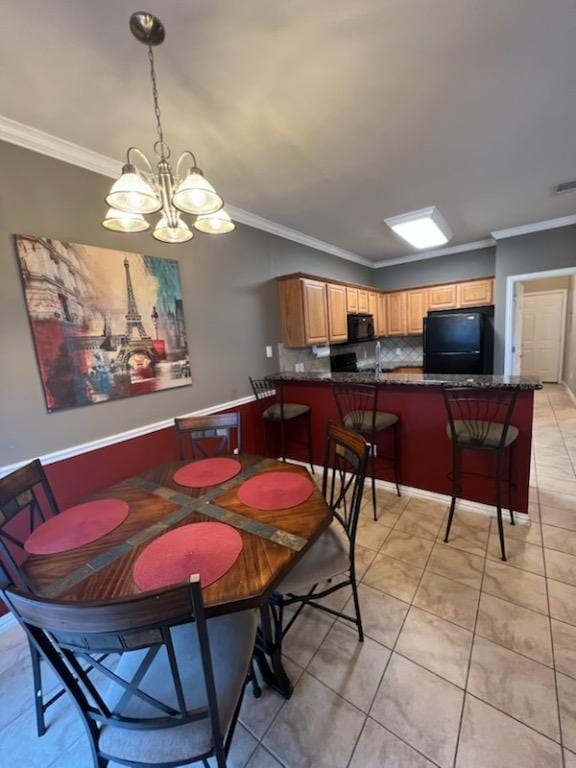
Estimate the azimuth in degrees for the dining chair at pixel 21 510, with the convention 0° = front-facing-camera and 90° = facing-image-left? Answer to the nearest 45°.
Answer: approximately 315°

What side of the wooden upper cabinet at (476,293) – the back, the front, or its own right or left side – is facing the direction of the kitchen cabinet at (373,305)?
right

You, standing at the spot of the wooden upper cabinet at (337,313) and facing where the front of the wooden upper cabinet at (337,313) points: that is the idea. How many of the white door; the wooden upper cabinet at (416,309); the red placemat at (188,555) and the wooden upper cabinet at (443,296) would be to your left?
3

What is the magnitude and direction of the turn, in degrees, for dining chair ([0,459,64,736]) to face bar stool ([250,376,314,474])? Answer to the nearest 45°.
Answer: approximately 45° to its left

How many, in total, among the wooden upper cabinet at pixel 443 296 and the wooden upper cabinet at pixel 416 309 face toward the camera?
2

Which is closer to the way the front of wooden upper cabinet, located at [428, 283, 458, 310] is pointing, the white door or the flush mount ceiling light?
the flush mount ceiling light
